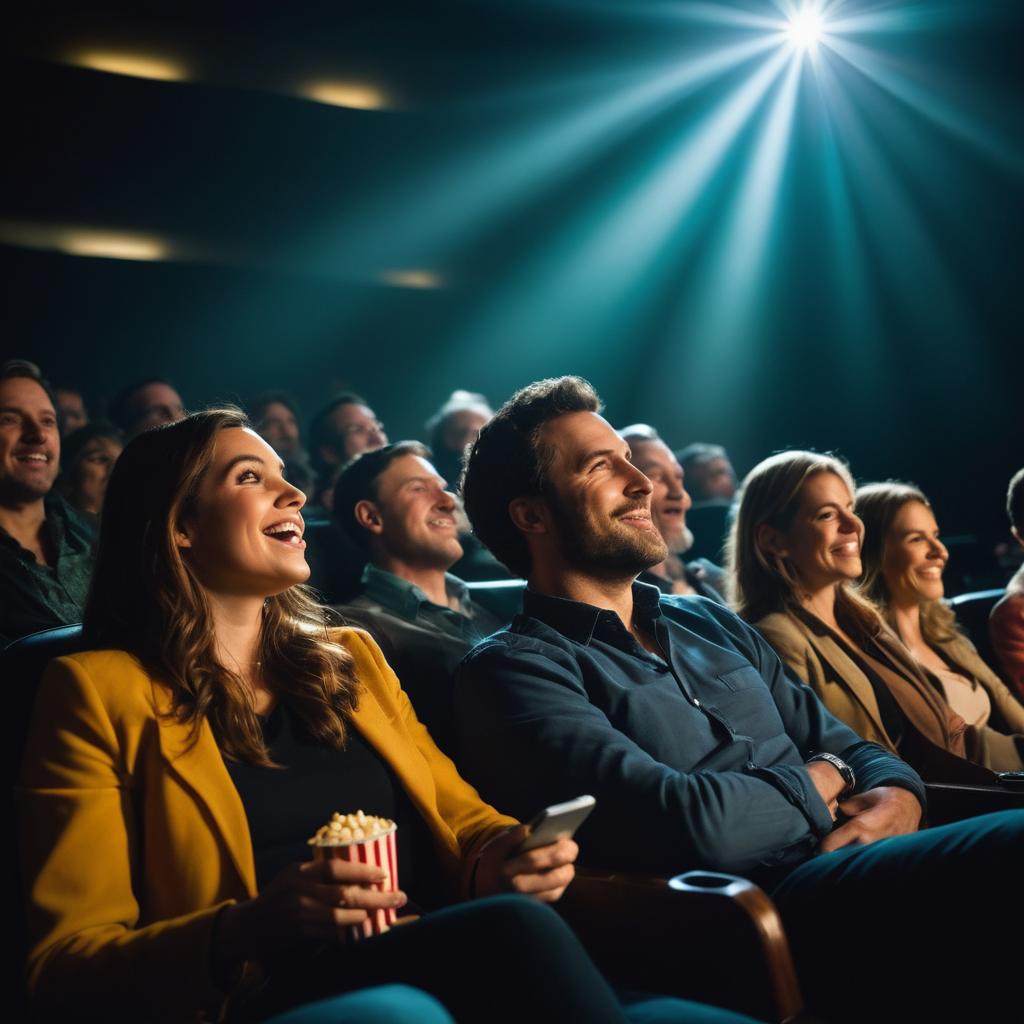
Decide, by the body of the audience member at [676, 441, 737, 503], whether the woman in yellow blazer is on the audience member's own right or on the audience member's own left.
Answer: on the audience member's own right

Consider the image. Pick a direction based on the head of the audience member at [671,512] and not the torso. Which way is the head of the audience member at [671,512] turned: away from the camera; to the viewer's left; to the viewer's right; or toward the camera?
to the viewer's right

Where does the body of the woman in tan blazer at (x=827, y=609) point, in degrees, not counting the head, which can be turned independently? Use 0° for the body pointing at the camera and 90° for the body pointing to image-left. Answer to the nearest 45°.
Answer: approximately 315°

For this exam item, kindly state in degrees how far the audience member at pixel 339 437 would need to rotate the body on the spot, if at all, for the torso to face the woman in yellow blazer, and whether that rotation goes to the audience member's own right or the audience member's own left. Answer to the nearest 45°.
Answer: approximately 45° to the audience member's own right

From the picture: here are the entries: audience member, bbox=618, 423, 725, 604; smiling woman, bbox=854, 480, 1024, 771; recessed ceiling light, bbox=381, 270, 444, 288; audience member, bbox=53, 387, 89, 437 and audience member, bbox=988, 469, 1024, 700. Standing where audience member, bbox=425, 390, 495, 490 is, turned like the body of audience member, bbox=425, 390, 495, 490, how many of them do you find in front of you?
3

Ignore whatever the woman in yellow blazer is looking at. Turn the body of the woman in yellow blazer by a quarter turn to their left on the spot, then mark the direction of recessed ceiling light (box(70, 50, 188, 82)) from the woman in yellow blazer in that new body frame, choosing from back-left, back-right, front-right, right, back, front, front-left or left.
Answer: front-left
